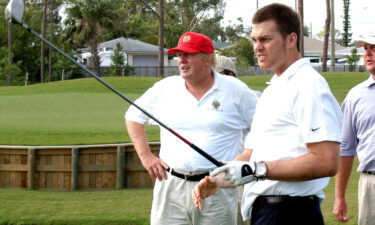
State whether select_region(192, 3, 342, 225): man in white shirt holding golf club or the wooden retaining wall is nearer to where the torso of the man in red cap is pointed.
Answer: the man in white shirt holding golf club

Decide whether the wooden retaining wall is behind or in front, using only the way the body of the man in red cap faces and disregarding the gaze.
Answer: behind

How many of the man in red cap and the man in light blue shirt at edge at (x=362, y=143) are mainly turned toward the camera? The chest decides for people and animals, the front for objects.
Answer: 2

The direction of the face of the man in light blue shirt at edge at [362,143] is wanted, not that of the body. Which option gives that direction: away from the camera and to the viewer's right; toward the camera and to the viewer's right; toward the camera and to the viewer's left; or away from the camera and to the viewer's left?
toward the camera and to the viewer's left

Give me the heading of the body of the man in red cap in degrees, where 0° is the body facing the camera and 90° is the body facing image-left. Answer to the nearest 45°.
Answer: approximately 0°
